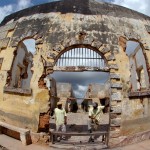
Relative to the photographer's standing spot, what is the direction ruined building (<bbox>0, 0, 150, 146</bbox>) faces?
facing the viewer
